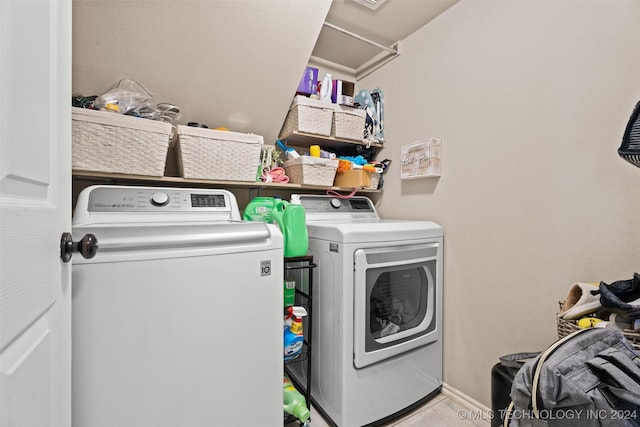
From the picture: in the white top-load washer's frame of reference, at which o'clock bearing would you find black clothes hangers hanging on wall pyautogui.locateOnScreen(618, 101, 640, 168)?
The black clothes hangers hanging on wall is roughly at 10 o'clock from the white top-load washer.

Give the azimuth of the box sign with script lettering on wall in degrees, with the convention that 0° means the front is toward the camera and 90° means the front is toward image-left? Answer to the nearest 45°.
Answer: approximately 45°

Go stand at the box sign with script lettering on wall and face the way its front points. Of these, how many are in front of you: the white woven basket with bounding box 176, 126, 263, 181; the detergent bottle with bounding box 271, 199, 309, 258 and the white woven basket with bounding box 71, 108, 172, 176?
3

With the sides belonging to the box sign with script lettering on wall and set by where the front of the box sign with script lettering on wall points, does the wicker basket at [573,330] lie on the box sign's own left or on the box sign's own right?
on the box sign's own left

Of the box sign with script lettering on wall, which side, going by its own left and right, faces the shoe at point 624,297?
left

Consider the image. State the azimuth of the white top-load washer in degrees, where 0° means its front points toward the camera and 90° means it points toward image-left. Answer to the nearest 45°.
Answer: approximately 0°

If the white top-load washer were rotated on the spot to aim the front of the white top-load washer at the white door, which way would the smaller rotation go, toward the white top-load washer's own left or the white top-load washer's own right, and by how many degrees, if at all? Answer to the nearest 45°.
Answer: approximately 45° to the white top-load washer's own right

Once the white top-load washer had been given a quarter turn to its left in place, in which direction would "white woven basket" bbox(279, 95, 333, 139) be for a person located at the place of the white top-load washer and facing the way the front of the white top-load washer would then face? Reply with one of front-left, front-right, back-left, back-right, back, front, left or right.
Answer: front-left
